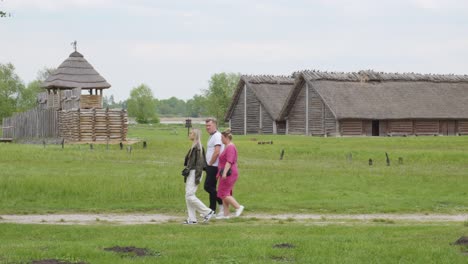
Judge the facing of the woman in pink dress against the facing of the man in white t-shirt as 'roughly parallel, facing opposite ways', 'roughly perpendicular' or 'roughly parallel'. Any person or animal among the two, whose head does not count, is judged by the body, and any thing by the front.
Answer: roughly parallel
